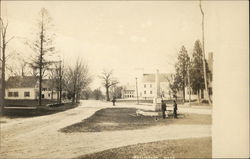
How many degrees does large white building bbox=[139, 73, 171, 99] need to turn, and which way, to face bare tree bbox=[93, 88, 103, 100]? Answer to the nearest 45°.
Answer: approximately 90° to its right

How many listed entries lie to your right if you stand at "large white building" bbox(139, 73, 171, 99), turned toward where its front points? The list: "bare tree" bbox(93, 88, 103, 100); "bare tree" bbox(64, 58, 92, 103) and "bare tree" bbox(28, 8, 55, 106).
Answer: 3

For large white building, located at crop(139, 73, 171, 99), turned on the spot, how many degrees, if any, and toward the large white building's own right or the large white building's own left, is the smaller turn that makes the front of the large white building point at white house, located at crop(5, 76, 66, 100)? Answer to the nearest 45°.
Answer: approximately 90° to the large white building's own right

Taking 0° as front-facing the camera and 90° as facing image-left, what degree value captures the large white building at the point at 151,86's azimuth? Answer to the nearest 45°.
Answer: approximately 0°
